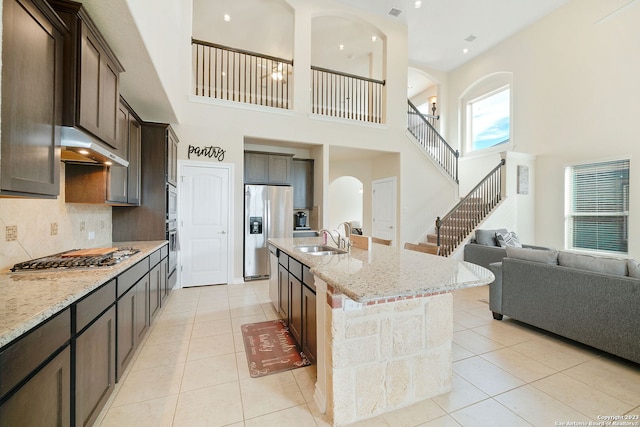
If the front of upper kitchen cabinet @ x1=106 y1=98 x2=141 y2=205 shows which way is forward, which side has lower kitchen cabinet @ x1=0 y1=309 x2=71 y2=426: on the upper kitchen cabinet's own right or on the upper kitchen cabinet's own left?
on the upper kitchen cabinet's own right

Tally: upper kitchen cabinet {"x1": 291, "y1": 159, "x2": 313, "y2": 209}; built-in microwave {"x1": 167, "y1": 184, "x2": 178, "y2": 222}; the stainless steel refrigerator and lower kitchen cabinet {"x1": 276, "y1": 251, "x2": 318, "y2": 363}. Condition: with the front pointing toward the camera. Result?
2

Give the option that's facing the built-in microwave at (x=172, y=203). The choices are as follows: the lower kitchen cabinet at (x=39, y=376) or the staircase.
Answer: the staircase

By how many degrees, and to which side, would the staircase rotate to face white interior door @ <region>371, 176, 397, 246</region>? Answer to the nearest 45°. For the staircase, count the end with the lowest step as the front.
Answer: approximately 45° to its right

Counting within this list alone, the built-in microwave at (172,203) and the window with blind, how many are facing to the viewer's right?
1

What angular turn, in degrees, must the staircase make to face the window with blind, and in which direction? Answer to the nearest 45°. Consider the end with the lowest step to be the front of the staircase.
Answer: approximately 135° to its left

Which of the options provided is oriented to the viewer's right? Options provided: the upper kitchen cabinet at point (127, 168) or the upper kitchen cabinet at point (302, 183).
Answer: the upper kitchen cabinet at point (127, 168)

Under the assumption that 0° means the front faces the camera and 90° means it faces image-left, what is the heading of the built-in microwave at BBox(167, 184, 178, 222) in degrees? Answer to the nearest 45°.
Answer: approximately 270°

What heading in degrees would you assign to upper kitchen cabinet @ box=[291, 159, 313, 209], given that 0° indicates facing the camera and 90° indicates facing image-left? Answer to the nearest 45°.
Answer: approximately 0°

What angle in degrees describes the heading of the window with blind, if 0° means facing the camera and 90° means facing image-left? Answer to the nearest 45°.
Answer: approximately 45°

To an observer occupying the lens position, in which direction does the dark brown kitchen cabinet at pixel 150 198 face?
facing to the right of the viewer

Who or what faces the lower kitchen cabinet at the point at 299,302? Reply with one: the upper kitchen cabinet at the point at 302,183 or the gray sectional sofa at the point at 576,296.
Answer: the upper kitchen cabinet
